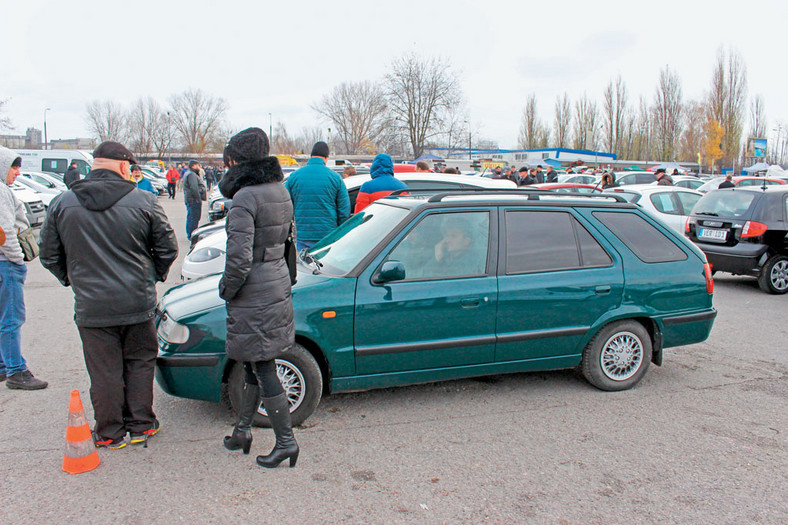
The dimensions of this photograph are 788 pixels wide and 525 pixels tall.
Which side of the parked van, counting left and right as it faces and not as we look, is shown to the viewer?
right

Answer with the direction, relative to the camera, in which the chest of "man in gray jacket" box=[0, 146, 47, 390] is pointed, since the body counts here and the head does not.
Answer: to the viewer's right

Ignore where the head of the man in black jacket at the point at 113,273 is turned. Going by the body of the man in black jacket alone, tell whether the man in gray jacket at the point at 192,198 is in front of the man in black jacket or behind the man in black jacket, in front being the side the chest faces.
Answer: in front

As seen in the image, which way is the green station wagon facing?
to the viewer's left

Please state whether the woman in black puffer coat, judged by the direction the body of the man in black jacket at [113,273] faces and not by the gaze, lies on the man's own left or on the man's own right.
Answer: on the man's own right

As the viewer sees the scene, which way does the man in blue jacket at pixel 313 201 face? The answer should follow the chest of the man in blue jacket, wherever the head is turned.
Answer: away from the camera

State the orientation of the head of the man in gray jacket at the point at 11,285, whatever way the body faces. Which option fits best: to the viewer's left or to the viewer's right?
to the viewer's right

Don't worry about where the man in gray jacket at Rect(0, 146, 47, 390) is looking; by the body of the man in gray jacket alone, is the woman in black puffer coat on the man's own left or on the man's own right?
on the man's own right

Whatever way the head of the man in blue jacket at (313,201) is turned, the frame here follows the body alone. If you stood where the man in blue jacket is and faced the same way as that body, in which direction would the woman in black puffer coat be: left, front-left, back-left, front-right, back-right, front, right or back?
back
